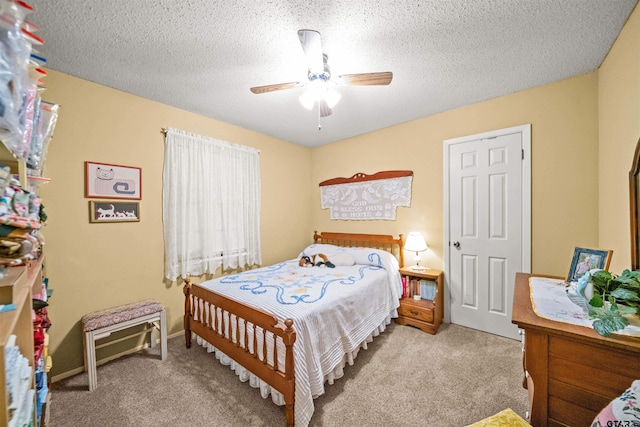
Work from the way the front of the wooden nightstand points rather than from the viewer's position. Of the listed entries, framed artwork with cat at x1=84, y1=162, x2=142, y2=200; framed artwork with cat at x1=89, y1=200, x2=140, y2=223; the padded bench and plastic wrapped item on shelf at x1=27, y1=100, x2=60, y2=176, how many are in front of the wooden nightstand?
4

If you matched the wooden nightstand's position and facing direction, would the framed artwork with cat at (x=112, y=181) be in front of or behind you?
in front

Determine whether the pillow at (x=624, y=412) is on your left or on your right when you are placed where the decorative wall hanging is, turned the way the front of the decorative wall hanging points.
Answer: on your left

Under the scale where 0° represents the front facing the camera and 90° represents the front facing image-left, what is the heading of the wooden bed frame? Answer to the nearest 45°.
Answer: approximately 45°

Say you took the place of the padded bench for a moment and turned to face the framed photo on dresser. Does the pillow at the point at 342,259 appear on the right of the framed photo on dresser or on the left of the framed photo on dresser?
left

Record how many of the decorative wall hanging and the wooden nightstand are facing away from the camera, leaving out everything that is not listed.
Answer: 0

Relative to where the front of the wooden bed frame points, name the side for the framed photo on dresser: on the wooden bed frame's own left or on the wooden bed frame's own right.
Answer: on the wooden bed frame's own left

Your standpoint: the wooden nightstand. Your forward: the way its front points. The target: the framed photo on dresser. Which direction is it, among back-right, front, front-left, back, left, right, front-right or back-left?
left

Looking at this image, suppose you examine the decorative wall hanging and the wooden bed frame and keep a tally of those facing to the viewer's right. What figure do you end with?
0

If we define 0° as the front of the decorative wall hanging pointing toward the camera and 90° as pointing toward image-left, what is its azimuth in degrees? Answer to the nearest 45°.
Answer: approximately 45°
